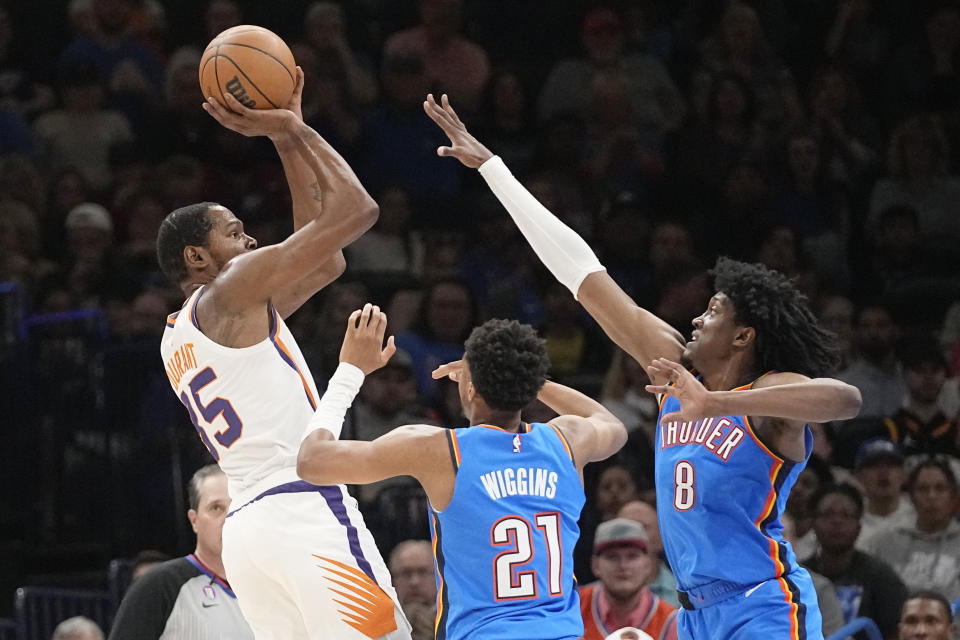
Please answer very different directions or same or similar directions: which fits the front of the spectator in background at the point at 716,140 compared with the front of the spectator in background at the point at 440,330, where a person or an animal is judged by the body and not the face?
same or similar directions

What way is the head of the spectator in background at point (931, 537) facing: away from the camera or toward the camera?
toward the camera

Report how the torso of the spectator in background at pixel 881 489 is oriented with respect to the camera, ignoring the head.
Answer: toward the camera

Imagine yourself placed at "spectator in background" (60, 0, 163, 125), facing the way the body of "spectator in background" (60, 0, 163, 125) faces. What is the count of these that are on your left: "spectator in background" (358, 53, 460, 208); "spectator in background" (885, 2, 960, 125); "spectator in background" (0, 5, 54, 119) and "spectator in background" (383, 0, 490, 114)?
3

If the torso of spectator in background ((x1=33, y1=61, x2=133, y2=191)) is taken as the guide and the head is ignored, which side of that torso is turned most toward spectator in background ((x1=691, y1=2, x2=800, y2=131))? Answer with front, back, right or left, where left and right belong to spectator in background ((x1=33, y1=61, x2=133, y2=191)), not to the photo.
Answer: left

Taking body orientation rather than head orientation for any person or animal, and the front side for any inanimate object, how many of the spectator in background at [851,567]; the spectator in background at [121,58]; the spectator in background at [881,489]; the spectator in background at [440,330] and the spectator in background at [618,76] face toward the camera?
5

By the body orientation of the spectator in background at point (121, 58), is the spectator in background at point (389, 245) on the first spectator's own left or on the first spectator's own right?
on the first spectator's own left

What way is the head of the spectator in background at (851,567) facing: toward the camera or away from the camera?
toward the camera

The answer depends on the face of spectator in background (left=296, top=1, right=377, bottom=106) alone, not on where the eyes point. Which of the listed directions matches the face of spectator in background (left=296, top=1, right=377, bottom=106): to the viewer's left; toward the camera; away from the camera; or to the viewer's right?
toward the camera

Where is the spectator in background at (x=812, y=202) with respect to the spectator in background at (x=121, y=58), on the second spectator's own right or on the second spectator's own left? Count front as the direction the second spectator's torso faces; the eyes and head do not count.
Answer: on the second spectator's own left

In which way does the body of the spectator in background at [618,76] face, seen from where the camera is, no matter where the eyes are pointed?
toward the camera

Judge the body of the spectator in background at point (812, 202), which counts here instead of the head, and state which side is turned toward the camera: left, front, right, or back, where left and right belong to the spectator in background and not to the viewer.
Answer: front

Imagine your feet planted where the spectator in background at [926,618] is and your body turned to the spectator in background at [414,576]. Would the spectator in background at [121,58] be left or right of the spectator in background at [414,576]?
right

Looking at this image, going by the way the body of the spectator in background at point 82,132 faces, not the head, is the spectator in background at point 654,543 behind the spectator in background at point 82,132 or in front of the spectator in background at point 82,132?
in front
